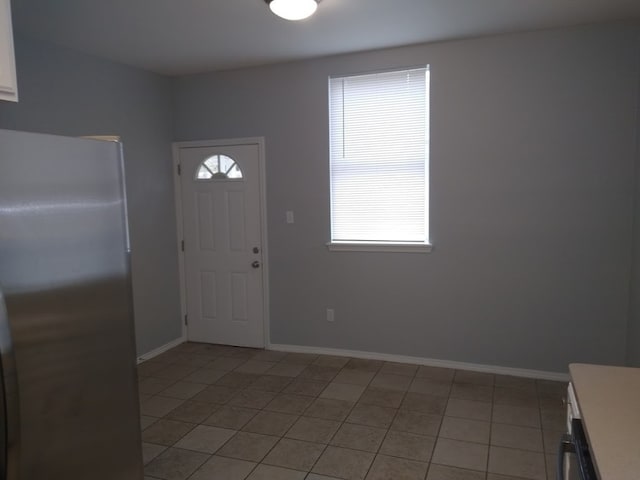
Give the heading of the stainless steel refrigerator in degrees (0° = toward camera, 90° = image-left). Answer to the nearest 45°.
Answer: approximately 315°

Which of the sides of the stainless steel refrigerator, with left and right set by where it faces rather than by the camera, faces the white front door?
left
